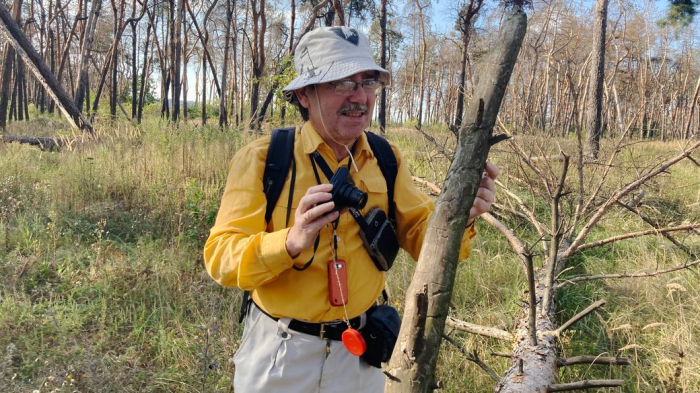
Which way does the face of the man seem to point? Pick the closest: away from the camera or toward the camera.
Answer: toward the camera

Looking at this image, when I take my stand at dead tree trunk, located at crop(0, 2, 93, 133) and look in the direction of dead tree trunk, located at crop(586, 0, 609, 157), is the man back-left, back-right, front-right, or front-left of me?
front-right

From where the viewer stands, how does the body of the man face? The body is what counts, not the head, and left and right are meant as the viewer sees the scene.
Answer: facing the viewer and to the right of the viewer

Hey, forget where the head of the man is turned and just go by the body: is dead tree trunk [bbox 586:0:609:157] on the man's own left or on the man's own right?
on the man's own left

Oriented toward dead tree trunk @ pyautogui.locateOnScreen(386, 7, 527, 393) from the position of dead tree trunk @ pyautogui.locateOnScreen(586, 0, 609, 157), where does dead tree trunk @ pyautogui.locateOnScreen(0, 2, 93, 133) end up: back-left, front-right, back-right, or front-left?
front-right

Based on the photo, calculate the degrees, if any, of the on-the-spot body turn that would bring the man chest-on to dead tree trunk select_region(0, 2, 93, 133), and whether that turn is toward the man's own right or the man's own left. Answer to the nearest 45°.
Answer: approximately 180°

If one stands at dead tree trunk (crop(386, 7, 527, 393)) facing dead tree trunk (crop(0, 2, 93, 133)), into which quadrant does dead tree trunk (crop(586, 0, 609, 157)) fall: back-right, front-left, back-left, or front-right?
front-right

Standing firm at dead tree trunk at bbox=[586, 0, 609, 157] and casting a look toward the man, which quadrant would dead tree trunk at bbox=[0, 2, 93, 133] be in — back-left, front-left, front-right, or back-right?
front-right
